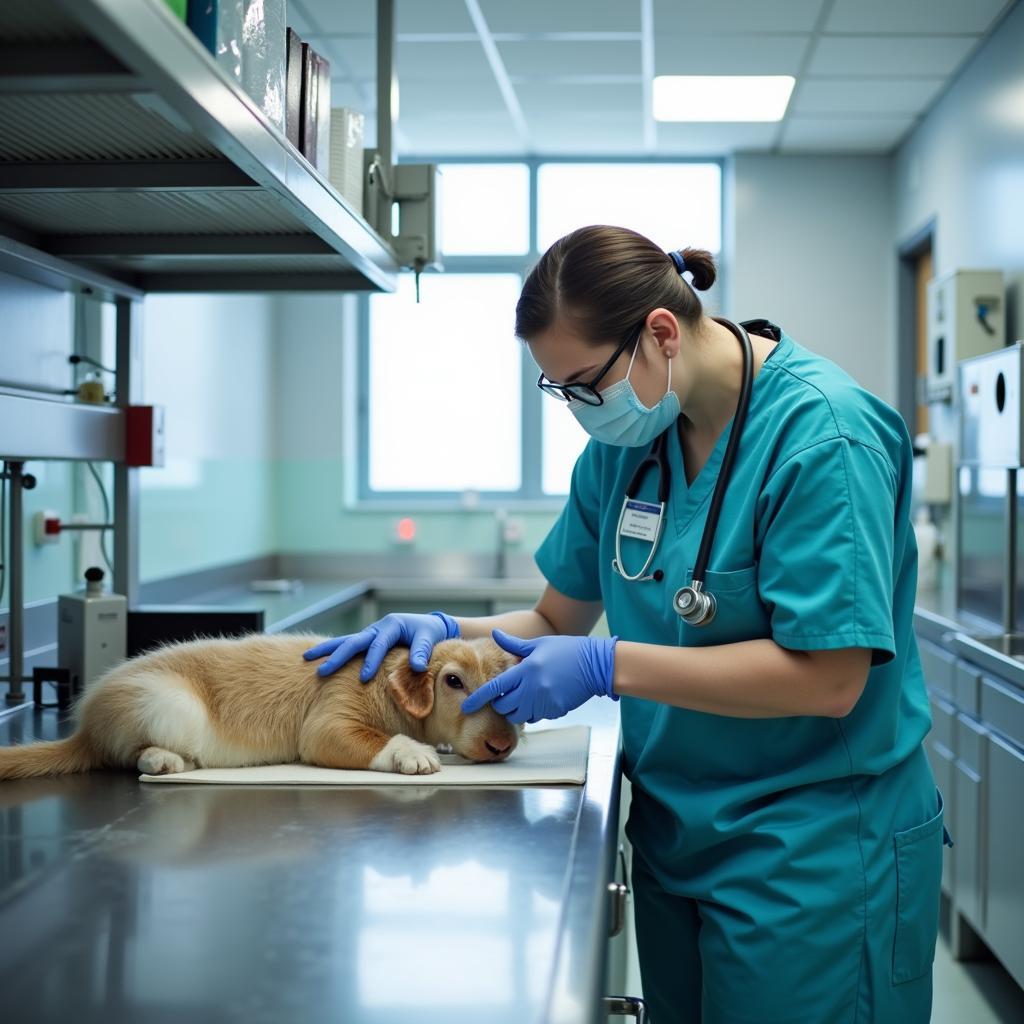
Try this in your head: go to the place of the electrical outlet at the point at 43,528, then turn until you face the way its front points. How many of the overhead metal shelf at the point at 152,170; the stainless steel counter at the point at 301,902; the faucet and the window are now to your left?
2

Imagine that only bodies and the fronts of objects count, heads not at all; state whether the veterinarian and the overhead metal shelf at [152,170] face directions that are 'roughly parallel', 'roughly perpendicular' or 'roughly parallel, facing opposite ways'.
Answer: roughly parallel, facing opposite ways

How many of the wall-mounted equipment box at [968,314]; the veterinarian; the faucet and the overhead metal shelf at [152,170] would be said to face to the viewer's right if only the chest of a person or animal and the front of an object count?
1

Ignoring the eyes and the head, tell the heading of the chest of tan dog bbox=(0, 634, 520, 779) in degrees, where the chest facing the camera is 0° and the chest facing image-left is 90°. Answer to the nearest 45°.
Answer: approximately 270°

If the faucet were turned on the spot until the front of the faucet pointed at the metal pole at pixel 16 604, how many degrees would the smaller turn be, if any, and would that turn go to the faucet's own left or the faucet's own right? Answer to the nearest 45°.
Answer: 0° — it already faces it

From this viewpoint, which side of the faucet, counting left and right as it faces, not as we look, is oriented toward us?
front

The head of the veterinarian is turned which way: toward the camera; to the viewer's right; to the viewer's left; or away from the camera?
to the viewer's left

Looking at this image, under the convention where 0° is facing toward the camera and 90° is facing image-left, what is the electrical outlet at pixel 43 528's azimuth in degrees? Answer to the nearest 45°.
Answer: approximately 315°

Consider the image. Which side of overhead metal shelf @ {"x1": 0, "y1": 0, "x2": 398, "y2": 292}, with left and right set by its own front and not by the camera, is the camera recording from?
right

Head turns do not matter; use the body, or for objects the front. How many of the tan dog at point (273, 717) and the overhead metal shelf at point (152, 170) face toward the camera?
0

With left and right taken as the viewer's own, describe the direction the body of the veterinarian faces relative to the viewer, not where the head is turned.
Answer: facing the viewer and to the left of the viewer

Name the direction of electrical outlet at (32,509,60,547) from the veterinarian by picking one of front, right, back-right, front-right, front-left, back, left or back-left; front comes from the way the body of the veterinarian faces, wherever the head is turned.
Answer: right

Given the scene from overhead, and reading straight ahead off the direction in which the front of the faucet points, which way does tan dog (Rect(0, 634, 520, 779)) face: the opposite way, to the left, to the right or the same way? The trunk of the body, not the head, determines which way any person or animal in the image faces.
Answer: to the left
